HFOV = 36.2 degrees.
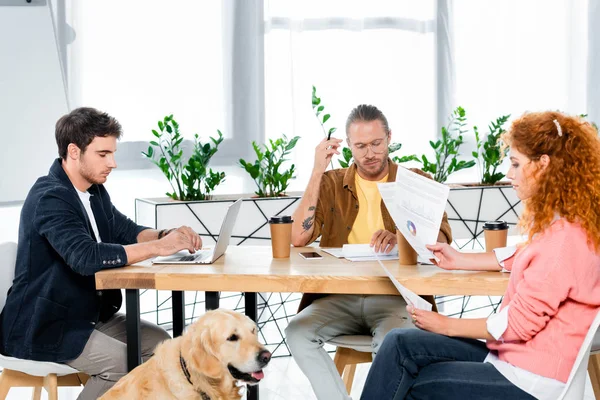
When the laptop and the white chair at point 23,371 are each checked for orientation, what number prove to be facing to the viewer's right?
1

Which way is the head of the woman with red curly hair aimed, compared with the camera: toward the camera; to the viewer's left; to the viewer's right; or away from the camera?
to the viewer's left

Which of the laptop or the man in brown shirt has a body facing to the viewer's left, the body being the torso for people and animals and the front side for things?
the laptop

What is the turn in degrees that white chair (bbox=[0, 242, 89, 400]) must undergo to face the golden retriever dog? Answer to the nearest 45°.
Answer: approximately 45° to its right

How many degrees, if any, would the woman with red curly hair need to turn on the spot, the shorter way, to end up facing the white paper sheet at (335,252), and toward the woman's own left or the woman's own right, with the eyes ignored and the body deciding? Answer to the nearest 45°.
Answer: approximately 45° to the woman's own right

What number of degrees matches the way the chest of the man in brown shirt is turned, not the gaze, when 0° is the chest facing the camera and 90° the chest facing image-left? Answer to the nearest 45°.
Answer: approximately 0°

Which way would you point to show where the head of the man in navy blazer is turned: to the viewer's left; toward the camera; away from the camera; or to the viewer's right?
to the viewer's right

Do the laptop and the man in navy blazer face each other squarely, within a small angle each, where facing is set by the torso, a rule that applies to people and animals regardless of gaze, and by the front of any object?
yes

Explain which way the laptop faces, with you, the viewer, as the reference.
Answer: facing to the left of the viewer

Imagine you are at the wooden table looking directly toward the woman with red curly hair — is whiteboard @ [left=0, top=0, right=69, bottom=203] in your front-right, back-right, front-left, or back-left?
back-left

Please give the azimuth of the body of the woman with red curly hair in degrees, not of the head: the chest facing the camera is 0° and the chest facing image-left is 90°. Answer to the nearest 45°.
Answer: approximately 90°

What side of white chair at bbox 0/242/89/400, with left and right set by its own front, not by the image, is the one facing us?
right

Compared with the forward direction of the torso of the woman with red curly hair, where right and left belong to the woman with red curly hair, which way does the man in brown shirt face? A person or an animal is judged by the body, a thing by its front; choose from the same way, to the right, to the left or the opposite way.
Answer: to the left

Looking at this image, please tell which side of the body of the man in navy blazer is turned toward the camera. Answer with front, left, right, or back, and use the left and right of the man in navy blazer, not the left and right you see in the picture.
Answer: right
